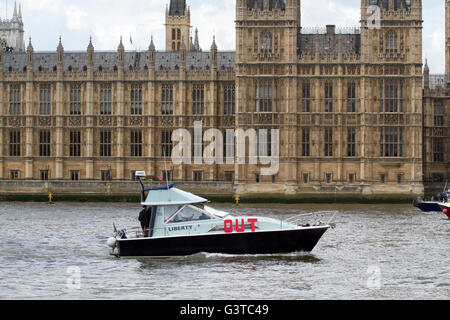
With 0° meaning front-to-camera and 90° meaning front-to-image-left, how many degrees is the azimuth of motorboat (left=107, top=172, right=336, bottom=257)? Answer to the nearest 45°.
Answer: approximately 270°
